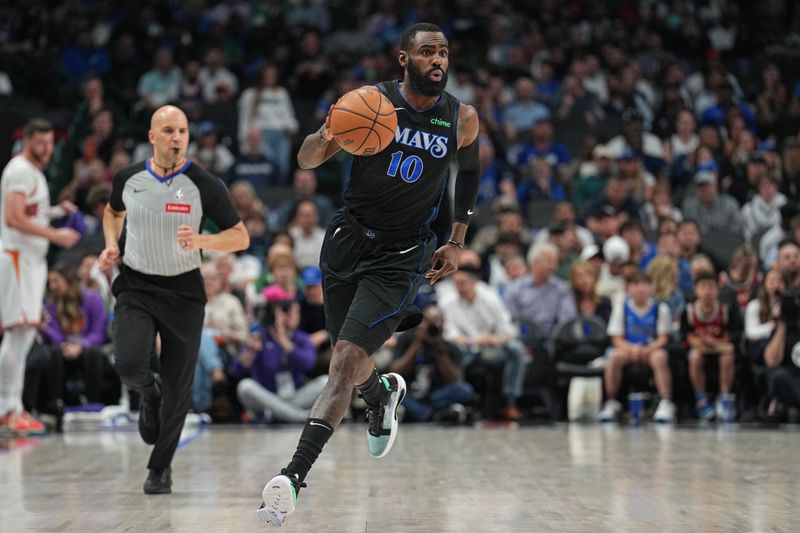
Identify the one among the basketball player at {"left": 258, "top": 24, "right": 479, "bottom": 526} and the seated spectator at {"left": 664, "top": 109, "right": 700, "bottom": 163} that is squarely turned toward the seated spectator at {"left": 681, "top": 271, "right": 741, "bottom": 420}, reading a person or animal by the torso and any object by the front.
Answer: the seated spectator at {"left": 664, "top": 109, "right": 700, "bottom": 163}

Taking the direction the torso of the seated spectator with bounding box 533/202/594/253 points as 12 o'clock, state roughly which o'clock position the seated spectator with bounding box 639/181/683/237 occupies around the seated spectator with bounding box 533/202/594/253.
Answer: the seated spectator with bounding box 639/181/683/237 is roughly at 8 o'clock from the seated spectator with bounding box 533/202/594/253.

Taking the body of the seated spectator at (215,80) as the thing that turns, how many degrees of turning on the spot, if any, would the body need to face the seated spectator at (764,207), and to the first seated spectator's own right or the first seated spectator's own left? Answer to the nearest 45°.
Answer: approximately 45° to the first seated spectator's own left

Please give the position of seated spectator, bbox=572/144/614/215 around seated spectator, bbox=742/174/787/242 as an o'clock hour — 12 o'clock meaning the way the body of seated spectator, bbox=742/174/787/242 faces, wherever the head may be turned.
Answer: seated spectator, bbox=572/144/614/215 is roughly at 3 o'clock from seated spectator, bbox=742/174/787/242.

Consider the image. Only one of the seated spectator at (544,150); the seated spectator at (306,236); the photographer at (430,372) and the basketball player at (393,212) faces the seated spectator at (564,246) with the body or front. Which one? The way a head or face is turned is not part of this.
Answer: the seated spectator at (544,150)

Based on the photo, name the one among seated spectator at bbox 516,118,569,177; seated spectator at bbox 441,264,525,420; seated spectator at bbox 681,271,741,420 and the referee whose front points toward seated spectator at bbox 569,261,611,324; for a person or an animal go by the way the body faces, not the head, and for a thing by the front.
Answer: seated spectator at bbox 516,118,569,177

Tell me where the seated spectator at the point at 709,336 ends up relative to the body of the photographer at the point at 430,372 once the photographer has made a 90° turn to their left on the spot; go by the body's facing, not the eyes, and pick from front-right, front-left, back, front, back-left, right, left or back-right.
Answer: front

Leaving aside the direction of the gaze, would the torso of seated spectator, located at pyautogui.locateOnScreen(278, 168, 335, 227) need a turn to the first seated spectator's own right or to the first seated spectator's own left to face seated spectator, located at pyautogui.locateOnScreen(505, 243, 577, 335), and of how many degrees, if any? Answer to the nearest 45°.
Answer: approximately 45° to the first seated spectator's own left
